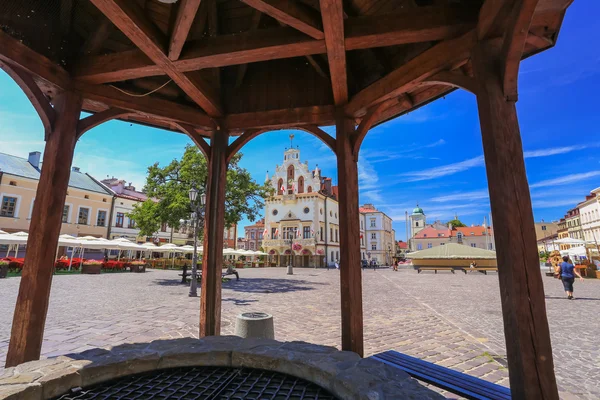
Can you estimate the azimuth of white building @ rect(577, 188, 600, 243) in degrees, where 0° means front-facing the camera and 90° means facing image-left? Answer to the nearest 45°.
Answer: approximately 45°

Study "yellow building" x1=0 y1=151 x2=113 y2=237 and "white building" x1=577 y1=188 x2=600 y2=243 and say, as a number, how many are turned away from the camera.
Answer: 0

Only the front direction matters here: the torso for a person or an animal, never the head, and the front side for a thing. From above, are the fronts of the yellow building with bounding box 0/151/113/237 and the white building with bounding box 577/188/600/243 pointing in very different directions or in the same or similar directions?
very different directions

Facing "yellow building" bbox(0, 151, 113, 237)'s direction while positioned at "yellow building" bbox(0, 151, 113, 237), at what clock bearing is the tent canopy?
The tent canopy is roughly at 12 o'clock from the yellow building.

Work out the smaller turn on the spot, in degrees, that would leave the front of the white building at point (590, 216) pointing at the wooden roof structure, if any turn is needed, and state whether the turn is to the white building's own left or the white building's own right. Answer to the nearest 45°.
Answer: approximately 45° to the white building's own left

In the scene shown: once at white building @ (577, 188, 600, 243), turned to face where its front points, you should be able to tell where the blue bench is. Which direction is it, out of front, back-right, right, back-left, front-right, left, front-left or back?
front-left

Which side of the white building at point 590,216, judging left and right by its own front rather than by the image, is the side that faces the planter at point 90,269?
front

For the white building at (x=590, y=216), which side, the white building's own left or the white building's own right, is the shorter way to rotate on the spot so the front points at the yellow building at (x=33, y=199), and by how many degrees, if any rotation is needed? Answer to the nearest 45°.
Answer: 0° — it already faces it

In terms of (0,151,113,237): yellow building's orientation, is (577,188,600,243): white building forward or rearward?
forward

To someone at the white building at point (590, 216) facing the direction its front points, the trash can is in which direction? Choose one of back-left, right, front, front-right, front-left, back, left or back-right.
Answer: front-left

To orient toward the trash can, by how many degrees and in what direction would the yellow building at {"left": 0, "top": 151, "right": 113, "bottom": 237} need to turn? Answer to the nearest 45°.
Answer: approximately 45° to its right

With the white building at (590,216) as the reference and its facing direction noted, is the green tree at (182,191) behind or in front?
in front
